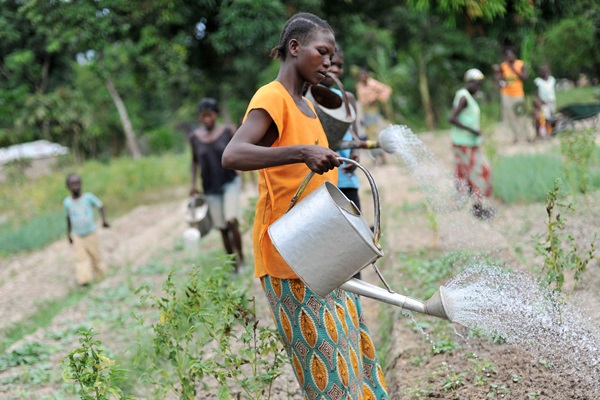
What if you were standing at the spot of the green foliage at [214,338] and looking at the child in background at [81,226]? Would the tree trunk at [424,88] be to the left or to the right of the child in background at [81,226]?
right

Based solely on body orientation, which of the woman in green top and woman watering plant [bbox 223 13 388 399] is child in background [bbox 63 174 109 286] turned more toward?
the woman watering plant

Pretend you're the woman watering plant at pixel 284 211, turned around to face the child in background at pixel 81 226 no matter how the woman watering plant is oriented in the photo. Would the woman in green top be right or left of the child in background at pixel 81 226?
right

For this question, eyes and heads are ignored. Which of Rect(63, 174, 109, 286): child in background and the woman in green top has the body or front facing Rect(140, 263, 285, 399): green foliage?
the child in background

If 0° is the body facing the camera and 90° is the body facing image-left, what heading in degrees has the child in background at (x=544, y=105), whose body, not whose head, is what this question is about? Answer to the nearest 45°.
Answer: approximately 0°

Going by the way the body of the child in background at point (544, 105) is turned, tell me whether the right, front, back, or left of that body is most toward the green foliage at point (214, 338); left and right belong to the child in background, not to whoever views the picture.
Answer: front

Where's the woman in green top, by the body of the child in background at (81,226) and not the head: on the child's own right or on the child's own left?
on the child's own left

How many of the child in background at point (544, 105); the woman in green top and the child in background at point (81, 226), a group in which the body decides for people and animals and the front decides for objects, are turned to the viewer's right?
1

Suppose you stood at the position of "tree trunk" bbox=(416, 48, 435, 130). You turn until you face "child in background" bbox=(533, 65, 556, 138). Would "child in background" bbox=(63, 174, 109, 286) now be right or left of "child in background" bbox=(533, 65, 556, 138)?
right

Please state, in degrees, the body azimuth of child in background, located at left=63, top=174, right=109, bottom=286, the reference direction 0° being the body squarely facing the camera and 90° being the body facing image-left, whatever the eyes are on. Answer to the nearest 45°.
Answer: approximately 0°
